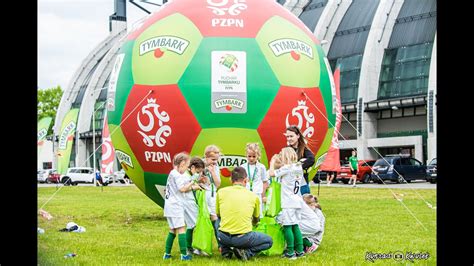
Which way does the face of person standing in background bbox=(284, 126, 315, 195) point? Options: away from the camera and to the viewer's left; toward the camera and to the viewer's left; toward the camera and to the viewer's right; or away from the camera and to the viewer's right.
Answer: toward the camera and to the viewer's left

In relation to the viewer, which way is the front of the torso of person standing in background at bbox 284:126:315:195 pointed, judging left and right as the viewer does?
facing the viewer and to the left of the viewer

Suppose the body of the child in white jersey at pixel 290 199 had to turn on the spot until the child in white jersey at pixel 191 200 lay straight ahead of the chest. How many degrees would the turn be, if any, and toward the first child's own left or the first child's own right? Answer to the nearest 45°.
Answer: approximately 45° to the first child's own left

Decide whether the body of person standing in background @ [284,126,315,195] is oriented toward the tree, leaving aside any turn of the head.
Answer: no

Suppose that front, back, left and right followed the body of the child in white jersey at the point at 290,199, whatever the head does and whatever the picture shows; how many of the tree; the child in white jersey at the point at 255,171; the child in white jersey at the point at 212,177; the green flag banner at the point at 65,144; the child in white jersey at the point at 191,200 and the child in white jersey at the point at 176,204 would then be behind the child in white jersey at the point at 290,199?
0

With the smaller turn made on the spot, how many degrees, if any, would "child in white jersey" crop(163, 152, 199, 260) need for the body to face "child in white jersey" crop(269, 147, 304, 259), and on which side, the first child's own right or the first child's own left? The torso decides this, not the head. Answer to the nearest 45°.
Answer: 0° — they already face them

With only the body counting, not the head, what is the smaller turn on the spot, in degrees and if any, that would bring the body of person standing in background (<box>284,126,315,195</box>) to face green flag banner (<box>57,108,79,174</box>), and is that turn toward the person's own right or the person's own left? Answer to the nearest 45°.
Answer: approximately 90° to the person's own right

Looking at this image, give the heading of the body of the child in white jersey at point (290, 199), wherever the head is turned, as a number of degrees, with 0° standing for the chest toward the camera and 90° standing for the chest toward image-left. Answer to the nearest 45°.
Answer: approximately 135°

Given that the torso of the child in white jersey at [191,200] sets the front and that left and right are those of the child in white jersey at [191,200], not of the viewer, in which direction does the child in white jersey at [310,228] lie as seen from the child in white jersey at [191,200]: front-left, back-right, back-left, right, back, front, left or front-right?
front

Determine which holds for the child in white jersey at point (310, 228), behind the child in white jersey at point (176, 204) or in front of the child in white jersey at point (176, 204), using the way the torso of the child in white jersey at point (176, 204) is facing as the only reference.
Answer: in front

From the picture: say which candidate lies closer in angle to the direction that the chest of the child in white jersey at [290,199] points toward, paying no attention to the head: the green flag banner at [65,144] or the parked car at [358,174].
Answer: the green flag banner

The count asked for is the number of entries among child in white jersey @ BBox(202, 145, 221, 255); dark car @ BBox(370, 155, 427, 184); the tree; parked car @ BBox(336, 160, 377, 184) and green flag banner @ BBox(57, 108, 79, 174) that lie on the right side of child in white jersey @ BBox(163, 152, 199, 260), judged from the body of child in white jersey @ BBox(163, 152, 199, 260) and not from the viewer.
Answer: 0

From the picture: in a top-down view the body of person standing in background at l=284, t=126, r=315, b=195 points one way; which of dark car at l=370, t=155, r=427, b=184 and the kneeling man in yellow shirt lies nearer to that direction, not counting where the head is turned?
the kneeling man in yellow shirt

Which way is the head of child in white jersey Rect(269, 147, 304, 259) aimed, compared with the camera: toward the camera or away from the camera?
away from the camera
